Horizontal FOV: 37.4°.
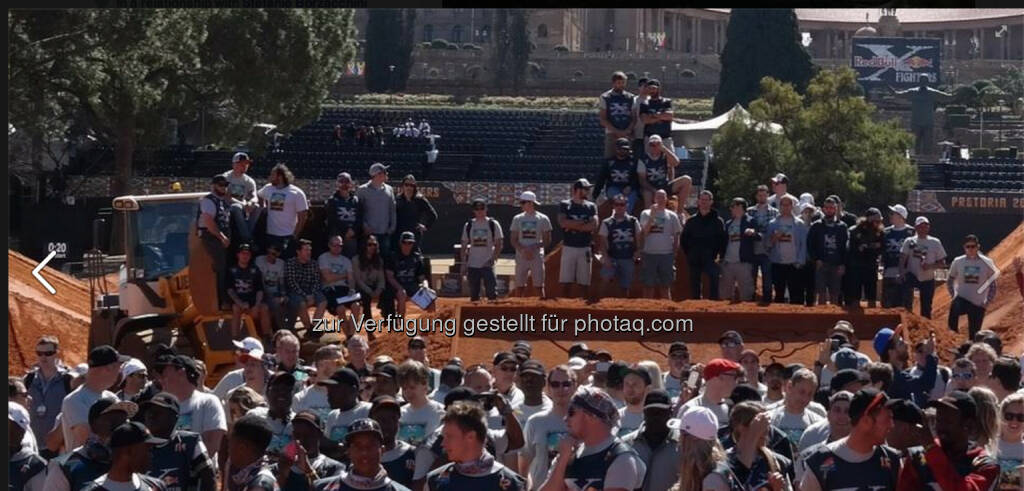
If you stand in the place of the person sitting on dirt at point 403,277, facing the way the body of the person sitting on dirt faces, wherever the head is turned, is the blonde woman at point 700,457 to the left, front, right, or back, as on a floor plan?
front

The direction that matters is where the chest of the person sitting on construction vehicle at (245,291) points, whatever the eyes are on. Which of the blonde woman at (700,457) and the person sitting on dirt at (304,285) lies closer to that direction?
the blonde woman

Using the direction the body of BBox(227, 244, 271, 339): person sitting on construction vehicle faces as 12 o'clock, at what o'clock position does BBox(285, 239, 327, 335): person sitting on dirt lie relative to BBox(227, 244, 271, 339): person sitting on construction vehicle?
BBox(285, 239, 327, 335): person sitting on dirt is roughly at 8 o'clock from BBox(227, 244, 271, 339): person sitting on construction vehicle.

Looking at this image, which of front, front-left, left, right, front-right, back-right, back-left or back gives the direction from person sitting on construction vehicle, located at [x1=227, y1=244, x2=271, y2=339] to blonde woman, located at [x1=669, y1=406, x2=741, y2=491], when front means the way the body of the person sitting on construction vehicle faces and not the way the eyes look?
front

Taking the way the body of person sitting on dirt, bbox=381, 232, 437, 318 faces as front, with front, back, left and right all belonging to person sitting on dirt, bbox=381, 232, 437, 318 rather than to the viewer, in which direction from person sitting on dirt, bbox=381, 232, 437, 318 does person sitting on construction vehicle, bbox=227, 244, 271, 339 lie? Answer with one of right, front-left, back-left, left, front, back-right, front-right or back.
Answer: front-right

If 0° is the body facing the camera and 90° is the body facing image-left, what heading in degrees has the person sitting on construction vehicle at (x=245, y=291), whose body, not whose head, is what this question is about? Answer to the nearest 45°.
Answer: approximately 0°

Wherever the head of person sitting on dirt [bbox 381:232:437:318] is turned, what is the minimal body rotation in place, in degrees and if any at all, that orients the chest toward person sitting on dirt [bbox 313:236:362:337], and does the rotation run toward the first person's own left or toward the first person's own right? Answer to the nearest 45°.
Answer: approximately 45° to the first person's own right

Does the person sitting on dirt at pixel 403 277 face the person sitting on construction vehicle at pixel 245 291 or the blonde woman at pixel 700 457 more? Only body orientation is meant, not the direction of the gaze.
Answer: the blonde woman
